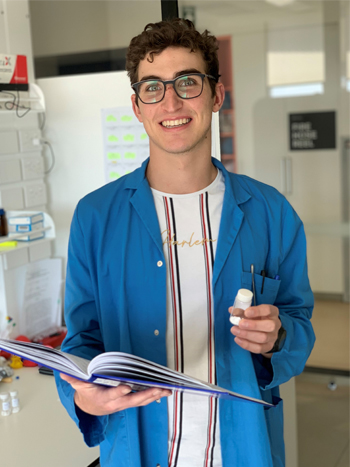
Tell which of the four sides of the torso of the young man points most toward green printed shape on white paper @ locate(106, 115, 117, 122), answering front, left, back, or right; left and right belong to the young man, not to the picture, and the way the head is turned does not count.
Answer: back

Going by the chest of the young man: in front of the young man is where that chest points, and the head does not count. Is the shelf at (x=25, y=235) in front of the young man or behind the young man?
behind

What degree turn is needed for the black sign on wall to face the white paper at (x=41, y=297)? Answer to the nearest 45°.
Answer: approximately 45° to its right

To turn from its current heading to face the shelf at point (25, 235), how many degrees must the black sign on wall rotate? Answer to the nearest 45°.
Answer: approximately 45° to its right

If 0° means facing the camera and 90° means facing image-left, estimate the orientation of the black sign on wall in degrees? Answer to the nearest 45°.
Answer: approximately 0°

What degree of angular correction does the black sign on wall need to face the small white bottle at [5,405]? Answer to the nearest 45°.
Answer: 0° — it already faces it
